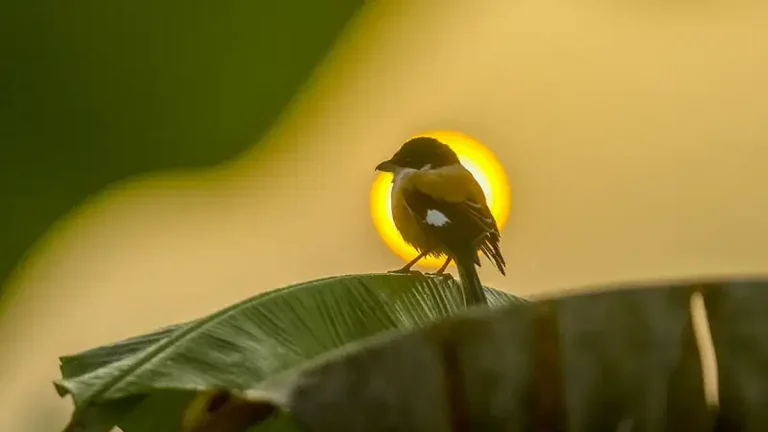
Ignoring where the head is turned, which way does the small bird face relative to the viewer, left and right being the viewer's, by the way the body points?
facing away from the viewer and to the left of the viewer
